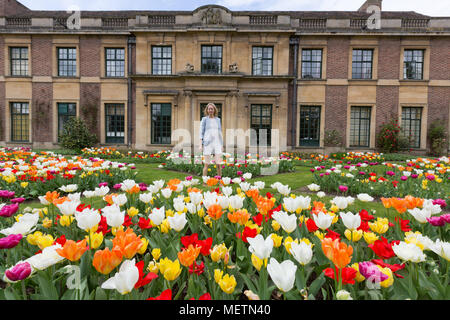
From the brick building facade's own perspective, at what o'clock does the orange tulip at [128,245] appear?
The orange tulip is roughly at 12 o'clock from the brick building facade.

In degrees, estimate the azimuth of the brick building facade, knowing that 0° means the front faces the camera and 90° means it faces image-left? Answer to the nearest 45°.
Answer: approximately 0°

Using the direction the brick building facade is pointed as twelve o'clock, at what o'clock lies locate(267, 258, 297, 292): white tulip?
The white tulip is roughly at 12 o'clock from the brick building facade.

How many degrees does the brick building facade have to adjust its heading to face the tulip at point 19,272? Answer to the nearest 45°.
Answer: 0° — it already faces it

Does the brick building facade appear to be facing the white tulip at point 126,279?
yes

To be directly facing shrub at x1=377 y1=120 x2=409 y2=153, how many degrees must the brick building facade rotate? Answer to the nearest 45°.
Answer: approximately 90° to its left

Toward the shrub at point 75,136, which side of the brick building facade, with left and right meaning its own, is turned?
right

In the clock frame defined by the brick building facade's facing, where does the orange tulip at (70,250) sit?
The orange tulip is roughly at 12 o'clock from the brick building facade.

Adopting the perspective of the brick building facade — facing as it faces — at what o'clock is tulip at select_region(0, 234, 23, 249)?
The tulip is roughly at 12 o'clock from the brick building facade.

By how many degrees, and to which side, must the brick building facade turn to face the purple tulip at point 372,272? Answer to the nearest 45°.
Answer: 0° — it already faces it
